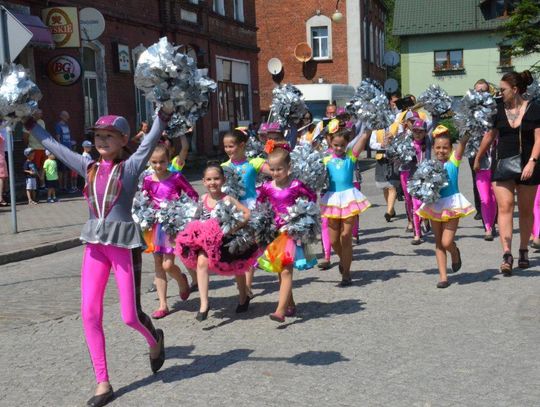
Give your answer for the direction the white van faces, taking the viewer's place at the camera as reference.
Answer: facing the viewer and to the left of the viewer

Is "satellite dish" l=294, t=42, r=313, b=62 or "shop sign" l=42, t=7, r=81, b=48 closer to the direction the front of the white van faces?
the shop sign

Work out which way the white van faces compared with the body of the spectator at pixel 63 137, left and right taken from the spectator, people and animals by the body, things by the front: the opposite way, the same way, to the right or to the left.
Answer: to the right

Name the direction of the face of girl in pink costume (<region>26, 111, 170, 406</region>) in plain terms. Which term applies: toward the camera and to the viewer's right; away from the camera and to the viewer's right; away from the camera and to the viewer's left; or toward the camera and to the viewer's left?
toward the camera and to the viewer's left

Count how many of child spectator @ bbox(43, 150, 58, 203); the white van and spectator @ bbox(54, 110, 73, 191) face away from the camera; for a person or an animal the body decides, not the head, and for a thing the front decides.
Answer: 0

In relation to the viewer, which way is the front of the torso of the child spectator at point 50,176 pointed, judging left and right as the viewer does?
facing the viewer and to the right of the viewer

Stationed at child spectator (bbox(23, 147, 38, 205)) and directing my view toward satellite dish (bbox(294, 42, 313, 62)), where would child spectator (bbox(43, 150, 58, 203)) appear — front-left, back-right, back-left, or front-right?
front-right

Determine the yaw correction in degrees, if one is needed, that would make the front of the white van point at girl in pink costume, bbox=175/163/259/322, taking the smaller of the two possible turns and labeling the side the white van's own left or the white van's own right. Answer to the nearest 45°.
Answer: approximately 45° to the white van's own left

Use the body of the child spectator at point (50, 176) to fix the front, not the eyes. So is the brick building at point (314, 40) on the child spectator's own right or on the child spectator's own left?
on the child spectator's own left
